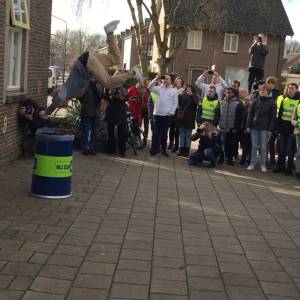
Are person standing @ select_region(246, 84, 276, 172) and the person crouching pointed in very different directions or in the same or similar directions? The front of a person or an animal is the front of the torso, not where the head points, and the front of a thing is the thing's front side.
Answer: same or similar directions

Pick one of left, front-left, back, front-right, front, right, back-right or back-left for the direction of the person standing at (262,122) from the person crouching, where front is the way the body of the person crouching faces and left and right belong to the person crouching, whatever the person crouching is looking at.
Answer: back-left

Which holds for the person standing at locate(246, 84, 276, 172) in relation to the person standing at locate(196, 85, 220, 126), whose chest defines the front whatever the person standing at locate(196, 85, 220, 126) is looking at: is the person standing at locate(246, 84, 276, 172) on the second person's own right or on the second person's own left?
on the second person's own left

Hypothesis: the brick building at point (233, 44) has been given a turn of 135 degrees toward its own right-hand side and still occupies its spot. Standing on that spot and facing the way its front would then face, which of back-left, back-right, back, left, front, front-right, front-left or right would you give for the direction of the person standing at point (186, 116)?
back-left

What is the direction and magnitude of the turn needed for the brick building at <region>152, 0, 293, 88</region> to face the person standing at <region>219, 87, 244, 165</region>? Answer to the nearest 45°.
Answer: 0° — it already faces them

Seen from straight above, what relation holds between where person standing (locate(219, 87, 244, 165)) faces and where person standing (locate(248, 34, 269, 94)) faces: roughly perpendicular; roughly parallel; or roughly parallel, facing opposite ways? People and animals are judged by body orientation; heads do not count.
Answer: roughly parallel

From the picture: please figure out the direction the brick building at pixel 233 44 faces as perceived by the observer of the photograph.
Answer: facing the viewer

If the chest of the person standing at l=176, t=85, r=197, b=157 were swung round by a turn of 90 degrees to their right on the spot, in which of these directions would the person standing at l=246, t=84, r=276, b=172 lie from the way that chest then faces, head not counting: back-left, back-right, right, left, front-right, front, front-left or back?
back

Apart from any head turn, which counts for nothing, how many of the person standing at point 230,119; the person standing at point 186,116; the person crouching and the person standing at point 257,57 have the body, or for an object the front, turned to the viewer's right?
0

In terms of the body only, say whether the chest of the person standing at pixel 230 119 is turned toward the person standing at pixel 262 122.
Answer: no

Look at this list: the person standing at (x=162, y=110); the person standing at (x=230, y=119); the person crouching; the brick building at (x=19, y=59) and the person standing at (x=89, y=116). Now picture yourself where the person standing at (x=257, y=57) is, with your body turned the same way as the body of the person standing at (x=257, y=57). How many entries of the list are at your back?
0

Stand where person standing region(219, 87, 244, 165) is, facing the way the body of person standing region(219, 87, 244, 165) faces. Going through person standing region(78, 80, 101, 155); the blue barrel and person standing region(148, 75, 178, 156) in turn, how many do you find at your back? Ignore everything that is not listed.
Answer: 0

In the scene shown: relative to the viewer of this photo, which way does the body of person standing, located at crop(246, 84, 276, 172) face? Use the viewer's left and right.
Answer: facing the viewer and to the left of the viewer

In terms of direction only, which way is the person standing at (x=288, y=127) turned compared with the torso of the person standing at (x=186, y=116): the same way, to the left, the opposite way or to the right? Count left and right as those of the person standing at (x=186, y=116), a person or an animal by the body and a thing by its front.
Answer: the same way

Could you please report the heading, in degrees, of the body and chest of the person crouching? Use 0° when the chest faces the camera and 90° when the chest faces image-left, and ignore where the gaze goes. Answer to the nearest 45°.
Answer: approximately 45°
